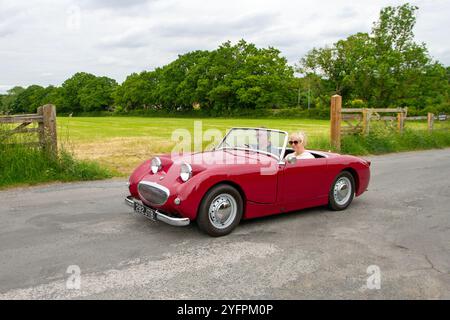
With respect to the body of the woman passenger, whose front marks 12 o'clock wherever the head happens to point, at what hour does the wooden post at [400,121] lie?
The wooden post is roughly at 5 o'clock from the woman passenger.

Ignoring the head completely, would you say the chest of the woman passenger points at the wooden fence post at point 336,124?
no

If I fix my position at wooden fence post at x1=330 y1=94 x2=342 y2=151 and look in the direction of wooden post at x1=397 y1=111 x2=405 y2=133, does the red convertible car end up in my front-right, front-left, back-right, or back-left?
back-right

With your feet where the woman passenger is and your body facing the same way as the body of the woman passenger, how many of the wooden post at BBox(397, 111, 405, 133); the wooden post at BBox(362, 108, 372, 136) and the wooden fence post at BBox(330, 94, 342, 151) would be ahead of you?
0

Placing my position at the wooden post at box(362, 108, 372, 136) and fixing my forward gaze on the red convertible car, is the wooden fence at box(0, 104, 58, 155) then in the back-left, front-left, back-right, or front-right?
front-right

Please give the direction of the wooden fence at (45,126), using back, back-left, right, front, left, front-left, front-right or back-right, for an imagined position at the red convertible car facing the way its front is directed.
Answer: right

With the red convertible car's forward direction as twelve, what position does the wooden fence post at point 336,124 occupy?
The wooden fence post is roughly at 5 o'clock from the red convertible car.

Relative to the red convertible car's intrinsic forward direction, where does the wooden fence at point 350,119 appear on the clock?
The wooden fence is roughly at 5 o'clock from the red convertible car.

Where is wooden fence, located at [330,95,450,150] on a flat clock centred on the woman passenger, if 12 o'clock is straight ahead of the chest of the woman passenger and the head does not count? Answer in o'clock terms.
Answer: The wooden fence is roughly at 5 o'clock from the woman passenger.

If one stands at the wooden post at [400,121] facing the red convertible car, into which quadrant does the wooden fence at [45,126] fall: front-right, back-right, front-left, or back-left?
front-right

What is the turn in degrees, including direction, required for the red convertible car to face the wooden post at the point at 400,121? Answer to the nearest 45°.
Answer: approximately 180°

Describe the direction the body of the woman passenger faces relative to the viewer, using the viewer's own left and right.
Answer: facing the viewer and to the left of the viewer

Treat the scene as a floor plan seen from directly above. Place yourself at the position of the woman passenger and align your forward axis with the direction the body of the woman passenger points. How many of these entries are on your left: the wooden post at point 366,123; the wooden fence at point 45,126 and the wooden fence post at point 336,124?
0

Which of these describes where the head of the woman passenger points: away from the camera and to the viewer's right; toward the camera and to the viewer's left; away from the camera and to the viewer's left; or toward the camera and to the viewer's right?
toward the camera and to the viewer's left

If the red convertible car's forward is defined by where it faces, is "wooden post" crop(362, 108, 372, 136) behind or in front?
behind

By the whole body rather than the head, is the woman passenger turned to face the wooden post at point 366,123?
no
